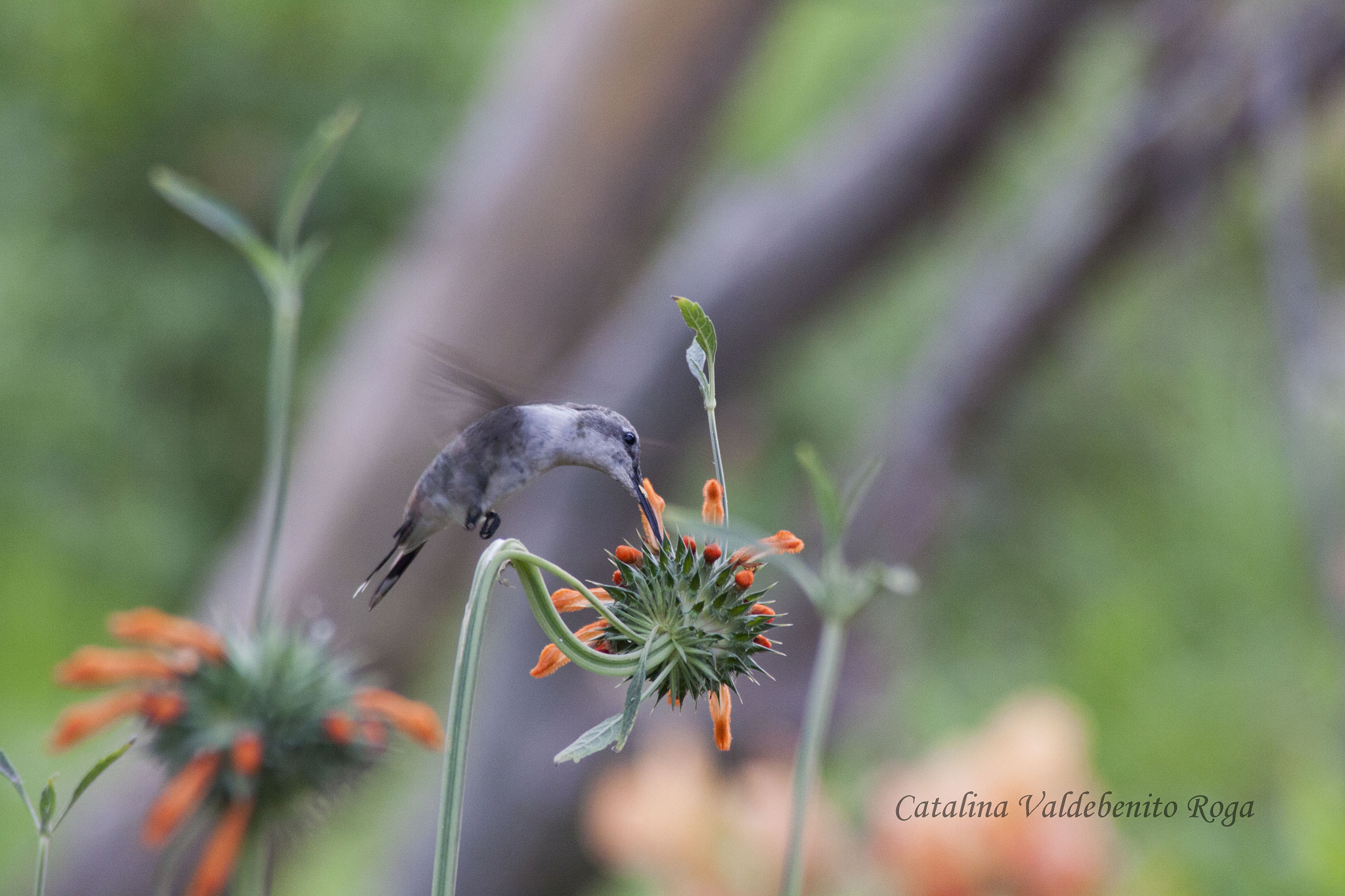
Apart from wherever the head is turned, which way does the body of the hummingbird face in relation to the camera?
to the viewer's right
